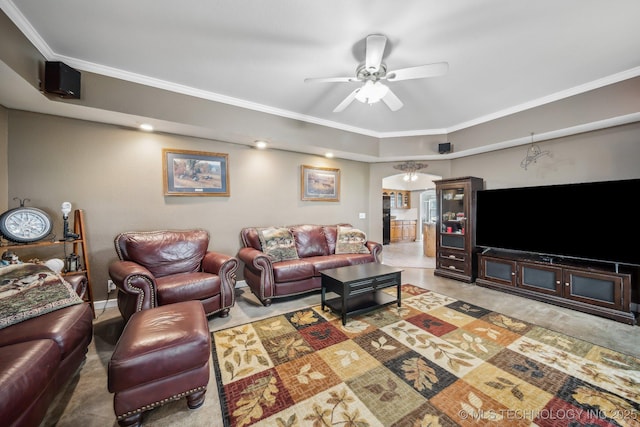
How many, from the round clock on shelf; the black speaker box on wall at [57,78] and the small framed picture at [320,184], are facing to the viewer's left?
0

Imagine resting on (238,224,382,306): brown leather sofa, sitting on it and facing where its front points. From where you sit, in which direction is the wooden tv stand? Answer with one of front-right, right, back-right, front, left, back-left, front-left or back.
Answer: front-left

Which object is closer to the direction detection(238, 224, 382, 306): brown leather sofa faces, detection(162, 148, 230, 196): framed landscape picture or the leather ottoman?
the leather ottoman

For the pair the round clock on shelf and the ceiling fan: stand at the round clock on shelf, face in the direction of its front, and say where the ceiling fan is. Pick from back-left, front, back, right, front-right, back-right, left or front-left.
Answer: front-left

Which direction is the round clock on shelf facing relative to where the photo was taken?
toward the camera

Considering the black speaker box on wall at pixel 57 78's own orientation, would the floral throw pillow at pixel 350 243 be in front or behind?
in front

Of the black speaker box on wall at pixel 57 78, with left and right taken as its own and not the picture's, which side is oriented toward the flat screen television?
front

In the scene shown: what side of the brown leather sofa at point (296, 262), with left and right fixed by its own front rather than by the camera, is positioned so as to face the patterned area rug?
front

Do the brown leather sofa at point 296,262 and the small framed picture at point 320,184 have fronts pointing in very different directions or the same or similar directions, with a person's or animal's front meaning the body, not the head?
same or similar directions

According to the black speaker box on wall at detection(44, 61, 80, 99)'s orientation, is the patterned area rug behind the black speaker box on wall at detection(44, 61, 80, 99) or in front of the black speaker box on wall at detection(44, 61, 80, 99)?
in front

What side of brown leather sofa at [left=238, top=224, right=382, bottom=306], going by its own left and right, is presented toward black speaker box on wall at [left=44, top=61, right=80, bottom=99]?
right

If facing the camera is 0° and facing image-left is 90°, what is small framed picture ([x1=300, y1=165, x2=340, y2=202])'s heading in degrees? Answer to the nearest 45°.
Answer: approximately 315°

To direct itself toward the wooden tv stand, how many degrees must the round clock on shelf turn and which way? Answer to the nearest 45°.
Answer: approximately 45° to its left

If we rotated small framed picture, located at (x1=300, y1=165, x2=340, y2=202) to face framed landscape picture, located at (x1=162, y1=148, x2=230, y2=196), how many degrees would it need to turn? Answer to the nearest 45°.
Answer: approximately 90° to its right

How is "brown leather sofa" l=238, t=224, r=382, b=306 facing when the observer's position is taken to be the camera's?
facing the viewer and to the right of the viewer

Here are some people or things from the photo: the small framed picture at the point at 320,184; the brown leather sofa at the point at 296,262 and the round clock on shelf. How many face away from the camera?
0

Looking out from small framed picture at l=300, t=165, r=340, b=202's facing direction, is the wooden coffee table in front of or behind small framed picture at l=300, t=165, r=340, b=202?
in front
